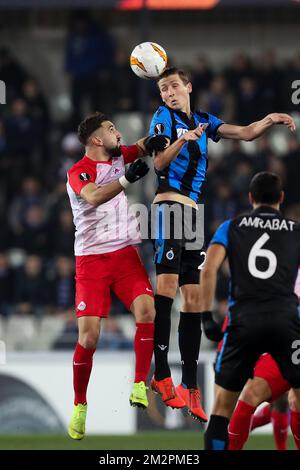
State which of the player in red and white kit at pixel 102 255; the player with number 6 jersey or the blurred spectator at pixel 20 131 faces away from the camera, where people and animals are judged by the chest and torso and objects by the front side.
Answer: the player with number 6 jersey

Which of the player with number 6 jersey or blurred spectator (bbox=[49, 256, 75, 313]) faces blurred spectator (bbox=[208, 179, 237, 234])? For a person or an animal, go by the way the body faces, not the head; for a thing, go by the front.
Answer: the player with number 6 jersey

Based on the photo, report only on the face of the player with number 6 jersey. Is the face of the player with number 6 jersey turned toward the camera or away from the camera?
away from the camera

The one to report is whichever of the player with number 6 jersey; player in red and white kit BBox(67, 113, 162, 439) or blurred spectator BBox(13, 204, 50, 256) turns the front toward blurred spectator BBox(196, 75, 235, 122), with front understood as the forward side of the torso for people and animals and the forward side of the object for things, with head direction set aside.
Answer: the player with number 6 jersey

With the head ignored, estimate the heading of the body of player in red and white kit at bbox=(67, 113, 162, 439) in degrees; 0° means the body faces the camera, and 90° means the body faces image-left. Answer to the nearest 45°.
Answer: approximately 315°
